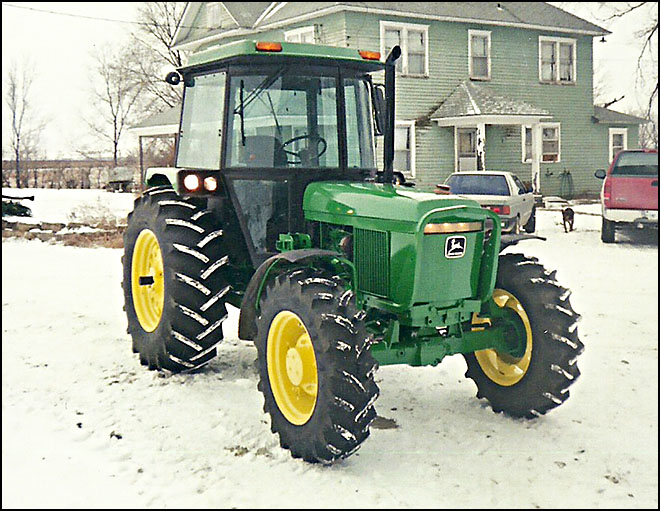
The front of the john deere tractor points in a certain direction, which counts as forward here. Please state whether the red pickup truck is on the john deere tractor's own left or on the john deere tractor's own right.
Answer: on the john deere tractor's own left

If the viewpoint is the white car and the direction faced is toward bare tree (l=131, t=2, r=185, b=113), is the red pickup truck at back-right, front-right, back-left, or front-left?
back-right

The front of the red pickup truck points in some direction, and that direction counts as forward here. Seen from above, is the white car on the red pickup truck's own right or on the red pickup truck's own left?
on the red pickup truck's own left

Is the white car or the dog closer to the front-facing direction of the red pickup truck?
the dog

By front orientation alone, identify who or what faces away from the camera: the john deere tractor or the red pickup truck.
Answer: the red pickup truck

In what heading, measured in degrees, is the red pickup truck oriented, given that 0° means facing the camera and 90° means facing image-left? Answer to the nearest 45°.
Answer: approximately 180°

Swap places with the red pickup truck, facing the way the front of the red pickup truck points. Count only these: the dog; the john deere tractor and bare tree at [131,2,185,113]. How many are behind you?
1

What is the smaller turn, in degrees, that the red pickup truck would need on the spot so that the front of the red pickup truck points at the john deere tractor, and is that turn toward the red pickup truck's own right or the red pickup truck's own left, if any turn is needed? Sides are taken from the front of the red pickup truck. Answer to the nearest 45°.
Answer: approximately 180°

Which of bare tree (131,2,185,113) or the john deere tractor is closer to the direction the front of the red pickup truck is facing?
the bare tree

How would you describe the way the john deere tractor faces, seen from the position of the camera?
facing the viewer and to the right of the viewer

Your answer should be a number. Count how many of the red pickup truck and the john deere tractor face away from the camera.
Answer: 1

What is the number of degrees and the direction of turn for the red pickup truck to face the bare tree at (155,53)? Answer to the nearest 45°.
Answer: approximately 45° to its left
